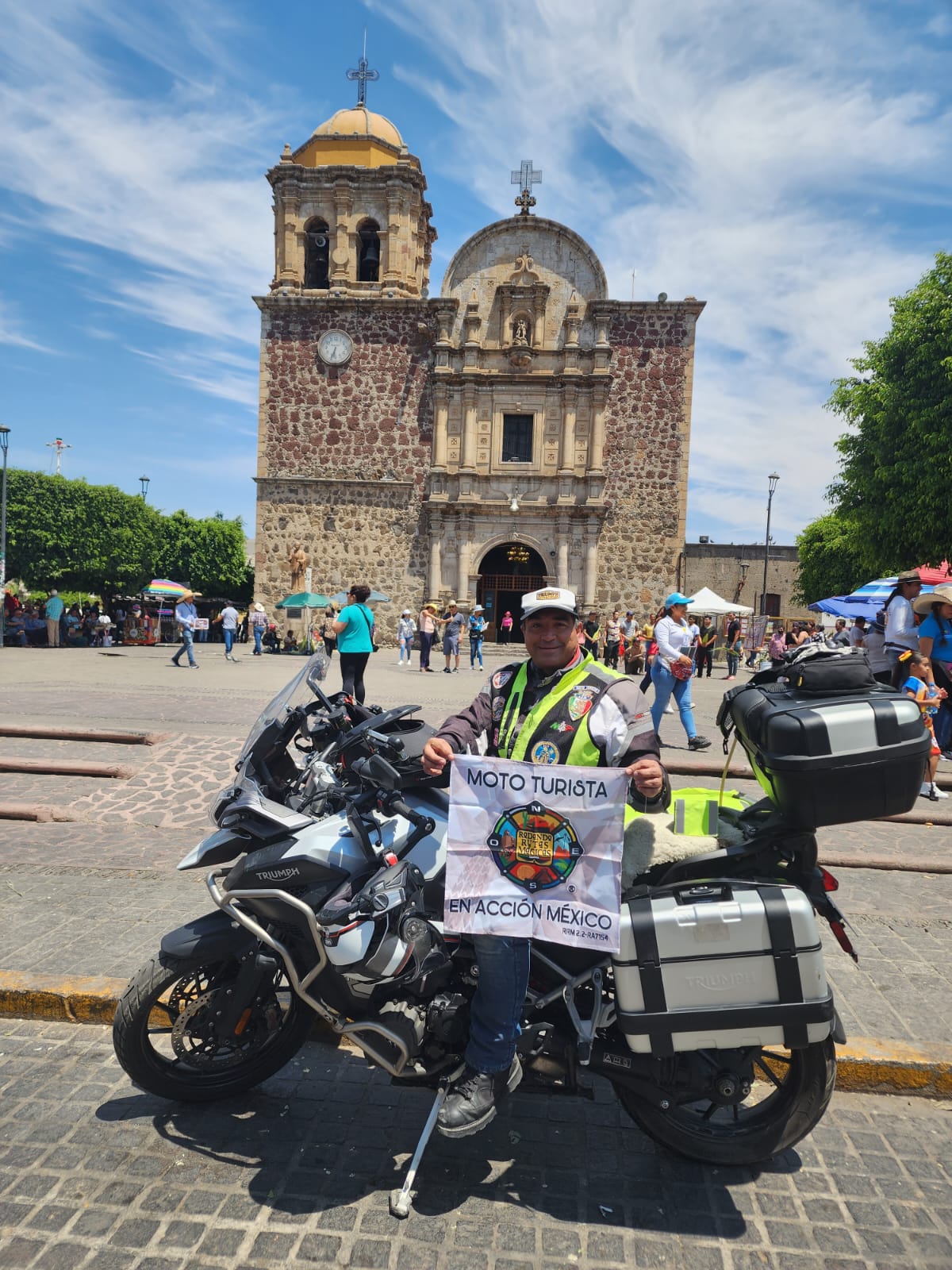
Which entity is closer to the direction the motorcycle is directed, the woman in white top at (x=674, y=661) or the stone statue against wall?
the stone statue against wall

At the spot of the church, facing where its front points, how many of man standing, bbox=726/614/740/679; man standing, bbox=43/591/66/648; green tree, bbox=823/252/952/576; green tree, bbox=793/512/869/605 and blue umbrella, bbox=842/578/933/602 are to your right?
1

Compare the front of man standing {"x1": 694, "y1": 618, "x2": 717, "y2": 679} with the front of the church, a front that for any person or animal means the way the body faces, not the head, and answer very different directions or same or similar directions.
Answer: same or similar directions

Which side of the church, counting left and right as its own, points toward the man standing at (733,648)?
front

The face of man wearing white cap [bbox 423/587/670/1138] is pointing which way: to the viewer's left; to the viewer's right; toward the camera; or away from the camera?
toward the camera

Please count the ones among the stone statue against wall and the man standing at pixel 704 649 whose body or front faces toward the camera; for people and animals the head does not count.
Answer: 2

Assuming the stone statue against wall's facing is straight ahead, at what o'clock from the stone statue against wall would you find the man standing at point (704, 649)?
The man standing is roughly at 10 o'clock from the stone statue against wall.

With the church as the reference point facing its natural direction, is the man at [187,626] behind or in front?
in front

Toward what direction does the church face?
toward the camera

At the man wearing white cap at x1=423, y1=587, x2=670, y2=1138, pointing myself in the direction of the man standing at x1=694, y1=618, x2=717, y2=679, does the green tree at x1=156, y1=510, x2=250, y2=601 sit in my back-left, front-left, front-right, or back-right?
front-left

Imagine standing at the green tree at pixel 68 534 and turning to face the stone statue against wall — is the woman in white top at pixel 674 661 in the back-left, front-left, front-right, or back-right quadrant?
front-right

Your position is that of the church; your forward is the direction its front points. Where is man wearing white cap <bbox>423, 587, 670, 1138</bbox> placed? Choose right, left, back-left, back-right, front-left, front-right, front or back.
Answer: front

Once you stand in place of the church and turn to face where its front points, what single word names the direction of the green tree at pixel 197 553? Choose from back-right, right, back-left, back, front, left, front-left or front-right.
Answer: back-right

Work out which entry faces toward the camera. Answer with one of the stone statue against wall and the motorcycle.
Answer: the stone statue against wall

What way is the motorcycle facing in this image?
to the viewer's left
